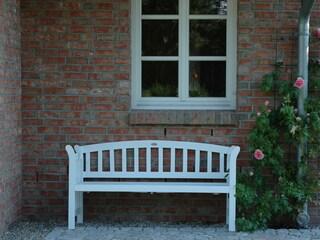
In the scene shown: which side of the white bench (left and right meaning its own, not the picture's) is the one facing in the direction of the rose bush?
left

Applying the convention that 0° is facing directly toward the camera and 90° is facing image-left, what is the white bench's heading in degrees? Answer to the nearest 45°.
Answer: approximately 0°

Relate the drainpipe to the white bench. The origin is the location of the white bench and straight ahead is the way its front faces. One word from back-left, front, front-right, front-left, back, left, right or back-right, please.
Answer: left
